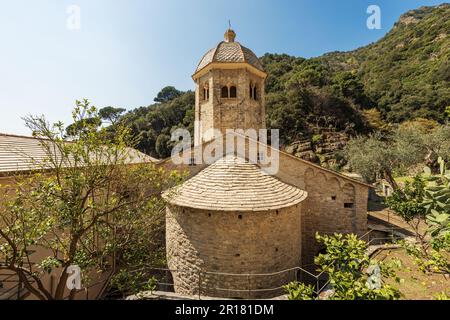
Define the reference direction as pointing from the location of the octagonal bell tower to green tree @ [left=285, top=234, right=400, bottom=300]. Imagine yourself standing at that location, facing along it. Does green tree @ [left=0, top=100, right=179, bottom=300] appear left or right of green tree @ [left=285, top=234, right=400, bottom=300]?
right

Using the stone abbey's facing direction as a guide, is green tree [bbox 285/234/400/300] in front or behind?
behind

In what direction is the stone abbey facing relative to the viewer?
away from the camera

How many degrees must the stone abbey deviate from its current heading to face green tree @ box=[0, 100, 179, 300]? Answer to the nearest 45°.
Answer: approximately 135° to its left

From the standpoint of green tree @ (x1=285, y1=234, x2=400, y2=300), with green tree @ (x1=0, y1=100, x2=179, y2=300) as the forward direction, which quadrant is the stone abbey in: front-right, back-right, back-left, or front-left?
front-right

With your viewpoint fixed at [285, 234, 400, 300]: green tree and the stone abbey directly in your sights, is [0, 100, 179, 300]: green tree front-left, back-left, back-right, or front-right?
front-left

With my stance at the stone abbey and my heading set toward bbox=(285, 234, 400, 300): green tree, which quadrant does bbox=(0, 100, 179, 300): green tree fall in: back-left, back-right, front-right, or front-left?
front-right
